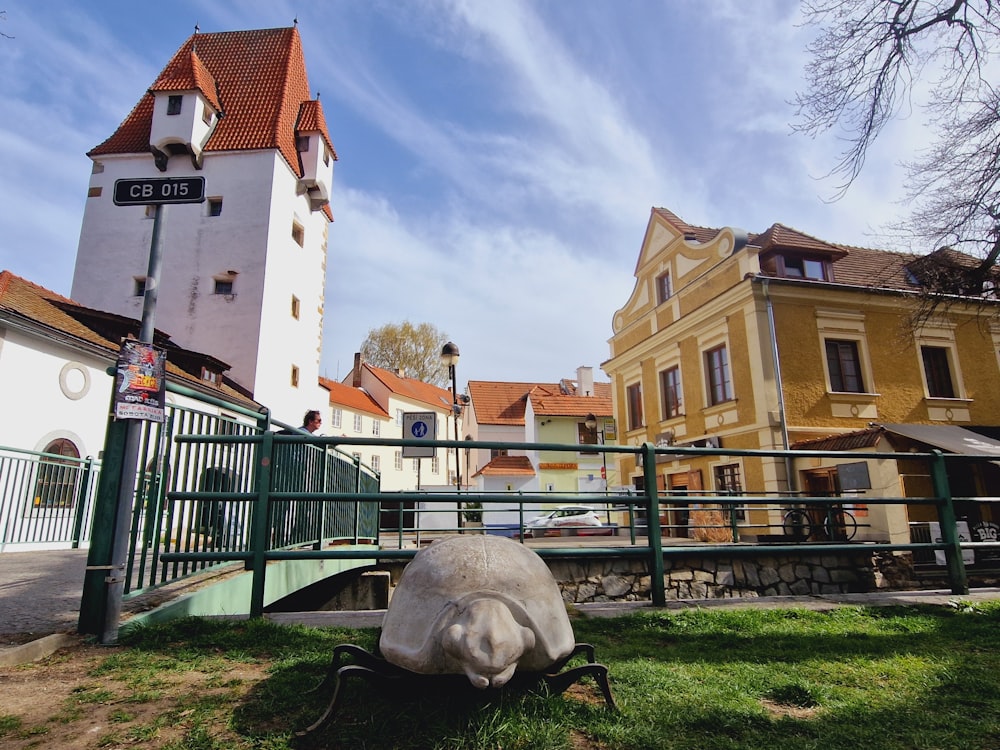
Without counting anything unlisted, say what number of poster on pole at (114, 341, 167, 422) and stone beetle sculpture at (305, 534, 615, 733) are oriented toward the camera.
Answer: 2

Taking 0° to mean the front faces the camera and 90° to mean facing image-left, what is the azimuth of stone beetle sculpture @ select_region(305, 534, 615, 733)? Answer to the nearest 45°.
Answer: approximately 0°

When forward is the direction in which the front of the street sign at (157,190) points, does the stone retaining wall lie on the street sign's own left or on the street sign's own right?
on the street sign's own left

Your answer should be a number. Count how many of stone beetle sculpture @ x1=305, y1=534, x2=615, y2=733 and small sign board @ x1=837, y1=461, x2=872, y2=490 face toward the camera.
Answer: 2

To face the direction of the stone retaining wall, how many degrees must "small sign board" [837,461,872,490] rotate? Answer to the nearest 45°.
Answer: approximately 45° to its right

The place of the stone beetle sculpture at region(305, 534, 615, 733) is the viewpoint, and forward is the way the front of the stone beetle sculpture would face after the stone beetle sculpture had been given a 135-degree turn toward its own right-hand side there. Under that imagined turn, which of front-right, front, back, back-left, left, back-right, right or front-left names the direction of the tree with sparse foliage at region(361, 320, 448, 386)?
front-right

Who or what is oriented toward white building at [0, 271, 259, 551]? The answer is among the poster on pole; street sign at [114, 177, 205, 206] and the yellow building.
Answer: the yellow building

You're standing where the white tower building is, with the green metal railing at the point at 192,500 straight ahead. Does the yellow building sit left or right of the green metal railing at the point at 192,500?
left

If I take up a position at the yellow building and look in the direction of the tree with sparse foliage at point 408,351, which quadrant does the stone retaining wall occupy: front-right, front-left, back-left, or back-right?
back-left
